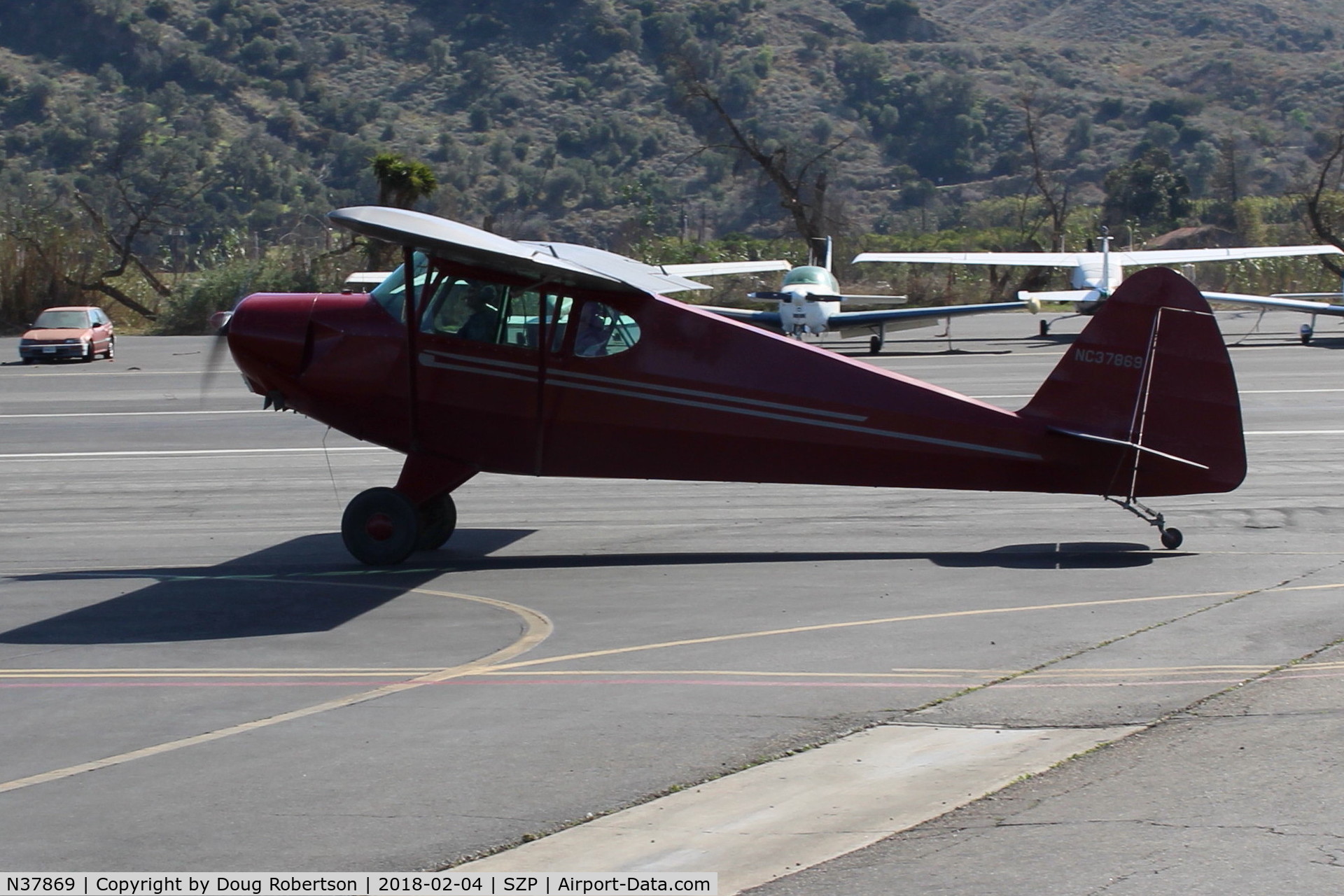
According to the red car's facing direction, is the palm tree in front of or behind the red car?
behind

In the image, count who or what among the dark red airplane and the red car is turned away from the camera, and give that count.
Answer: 0

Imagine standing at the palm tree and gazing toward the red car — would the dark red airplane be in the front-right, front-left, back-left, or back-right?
front-left

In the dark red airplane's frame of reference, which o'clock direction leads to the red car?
The red car is roughly at 2 o'clock from the dark red airplane.

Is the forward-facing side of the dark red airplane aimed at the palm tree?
no

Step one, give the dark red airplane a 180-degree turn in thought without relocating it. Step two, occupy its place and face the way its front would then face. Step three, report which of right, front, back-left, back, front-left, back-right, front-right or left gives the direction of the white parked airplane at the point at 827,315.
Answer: left

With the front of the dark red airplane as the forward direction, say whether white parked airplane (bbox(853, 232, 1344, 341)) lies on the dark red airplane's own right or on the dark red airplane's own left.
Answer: on the dark red airplane's own right

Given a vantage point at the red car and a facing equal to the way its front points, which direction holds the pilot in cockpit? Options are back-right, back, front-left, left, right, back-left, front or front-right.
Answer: front-left

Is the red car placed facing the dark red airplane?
no

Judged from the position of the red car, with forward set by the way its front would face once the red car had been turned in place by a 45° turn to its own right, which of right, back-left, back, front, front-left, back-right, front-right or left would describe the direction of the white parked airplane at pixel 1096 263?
back

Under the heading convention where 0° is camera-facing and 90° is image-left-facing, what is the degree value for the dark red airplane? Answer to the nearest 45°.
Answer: approximately 90°

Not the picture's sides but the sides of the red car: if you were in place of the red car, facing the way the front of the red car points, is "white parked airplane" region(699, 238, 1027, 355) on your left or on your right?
on your left

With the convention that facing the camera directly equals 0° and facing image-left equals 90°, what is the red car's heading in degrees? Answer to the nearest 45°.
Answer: approximately 45°

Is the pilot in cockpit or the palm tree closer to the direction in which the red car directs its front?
the pilot in cockpit
